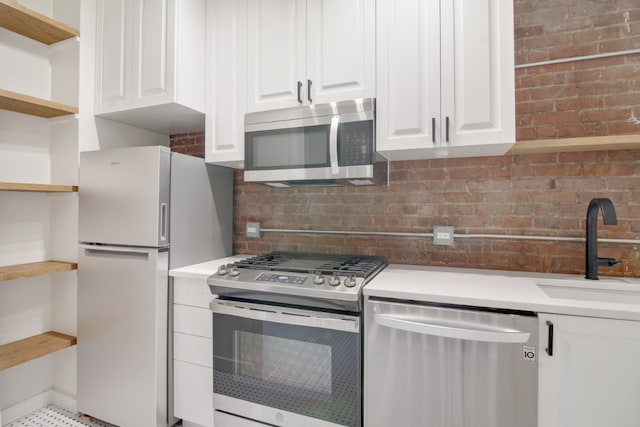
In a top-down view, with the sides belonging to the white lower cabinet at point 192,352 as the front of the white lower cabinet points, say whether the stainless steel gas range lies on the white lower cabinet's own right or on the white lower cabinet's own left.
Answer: on the white lower cabinet's own left

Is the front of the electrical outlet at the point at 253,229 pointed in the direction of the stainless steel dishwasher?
no

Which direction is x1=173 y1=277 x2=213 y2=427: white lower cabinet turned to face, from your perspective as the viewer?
facing the viewer and to the left of the viewer

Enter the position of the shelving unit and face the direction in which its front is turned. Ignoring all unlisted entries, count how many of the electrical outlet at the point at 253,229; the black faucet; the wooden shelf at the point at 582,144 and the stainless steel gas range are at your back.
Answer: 0

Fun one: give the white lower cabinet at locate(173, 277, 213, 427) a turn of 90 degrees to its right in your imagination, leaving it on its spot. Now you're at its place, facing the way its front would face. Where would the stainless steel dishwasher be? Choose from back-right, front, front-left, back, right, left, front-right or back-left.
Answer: back

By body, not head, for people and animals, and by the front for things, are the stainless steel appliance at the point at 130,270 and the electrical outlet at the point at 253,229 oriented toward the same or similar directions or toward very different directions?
same or similar directions

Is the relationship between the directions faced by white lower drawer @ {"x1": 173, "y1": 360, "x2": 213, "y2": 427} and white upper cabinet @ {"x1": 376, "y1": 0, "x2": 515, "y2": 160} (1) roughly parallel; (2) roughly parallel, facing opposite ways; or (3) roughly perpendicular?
roughly parallel

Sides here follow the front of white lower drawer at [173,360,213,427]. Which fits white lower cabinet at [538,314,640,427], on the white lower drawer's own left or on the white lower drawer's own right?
on the white lower drawer's own left

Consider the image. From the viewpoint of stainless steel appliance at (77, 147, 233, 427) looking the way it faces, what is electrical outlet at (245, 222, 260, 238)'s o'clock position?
The electrical outlet is roughly at 7 o'clock from the stainless steel appliance.

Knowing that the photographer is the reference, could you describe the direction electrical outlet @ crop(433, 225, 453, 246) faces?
facing the viewer

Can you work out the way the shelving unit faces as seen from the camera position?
facing the viewer and to the right of the viewer

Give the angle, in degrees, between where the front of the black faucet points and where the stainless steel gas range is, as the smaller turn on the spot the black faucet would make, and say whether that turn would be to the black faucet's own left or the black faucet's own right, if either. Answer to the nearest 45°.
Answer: approximately 90° to the black faucet's own right

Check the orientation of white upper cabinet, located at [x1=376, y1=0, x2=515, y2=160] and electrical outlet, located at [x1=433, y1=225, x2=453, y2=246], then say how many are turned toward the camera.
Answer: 2

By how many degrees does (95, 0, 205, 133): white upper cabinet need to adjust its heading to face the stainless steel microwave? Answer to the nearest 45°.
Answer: approximately 90° to its left

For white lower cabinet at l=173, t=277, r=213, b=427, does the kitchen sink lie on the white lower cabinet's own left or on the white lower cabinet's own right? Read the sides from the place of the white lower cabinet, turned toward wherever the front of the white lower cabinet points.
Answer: on the white lower cabinet's own left

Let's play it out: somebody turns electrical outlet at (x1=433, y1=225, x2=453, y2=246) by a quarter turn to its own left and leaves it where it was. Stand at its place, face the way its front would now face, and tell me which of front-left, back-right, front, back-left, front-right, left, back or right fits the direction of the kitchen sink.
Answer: front

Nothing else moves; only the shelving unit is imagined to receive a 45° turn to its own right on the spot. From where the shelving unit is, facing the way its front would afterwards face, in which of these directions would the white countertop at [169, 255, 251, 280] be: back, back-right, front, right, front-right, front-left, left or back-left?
front-left
